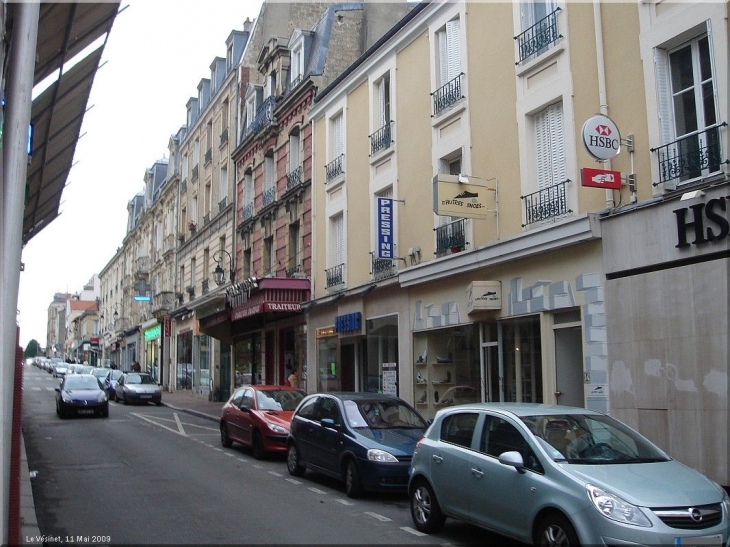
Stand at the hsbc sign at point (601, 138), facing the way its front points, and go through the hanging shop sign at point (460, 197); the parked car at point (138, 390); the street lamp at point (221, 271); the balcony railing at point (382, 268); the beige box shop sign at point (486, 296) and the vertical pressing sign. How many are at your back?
6

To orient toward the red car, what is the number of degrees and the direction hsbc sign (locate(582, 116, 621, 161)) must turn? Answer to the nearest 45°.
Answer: approximately 135° to its right

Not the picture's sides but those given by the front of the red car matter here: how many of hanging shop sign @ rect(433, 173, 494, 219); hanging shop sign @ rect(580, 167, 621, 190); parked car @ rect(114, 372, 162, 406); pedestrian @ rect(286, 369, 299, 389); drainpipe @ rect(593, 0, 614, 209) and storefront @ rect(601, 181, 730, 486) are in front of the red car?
4

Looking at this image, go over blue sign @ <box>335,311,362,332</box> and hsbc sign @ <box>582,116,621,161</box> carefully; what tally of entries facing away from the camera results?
0

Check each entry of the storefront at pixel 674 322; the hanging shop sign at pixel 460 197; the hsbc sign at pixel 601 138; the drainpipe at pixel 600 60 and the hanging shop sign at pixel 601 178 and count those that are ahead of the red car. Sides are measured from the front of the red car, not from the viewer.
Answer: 5

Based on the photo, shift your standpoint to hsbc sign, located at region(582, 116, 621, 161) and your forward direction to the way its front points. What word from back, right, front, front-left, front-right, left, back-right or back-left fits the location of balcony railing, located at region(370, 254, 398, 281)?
back

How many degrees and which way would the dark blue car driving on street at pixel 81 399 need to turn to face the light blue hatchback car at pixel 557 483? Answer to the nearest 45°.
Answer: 0° — it already faces it

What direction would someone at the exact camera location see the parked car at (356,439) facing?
facing the viewer and to the right of the viewer

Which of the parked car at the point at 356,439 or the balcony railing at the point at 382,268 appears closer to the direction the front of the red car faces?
the parked car

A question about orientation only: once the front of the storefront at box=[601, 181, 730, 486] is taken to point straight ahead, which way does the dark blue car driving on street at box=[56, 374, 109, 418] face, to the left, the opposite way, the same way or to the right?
to the left

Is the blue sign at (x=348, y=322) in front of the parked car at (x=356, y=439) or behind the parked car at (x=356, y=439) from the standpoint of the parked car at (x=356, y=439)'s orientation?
behind

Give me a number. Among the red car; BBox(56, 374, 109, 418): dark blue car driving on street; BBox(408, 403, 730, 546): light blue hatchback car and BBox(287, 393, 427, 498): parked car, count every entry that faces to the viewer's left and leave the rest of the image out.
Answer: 0

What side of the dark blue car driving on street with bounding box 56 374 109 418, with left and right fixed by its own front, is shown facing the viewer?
front

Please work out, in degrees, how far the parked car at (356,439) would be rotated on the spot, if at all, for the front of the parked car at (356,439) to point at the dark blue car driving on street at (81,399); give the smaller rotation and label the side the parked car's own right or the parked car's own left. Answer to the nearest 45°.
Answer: approximately 180°

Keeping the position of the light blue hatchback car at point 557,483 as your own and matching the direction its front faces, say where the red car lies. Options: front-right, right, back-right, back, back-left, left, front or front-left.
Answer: back

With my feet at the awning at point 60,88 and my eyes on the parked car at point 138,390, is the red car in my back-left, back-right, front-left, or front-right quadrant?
front-right

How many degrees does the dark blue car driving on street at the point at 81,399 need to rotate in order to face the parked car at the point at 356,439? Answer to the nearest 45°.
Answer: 0° — it already faces it
